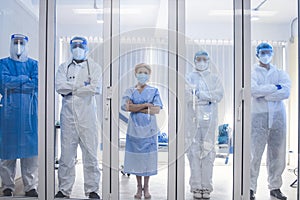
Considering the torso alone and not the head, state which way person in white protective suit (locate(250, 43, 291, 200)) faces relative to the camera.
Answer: toward the camera

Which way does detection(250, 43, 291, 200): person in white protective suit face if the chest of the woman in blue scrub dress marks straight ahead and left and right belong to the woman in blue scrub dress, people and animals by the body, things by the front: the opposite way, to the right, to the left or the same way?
the same way

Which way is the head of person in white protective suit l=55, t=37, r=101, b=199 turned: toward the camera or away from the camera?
toward the camera

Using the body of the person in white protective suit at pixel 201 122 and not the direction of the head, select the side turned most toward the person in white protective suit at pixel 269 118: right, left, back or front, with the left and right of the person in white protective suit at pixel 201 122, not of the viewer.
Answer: left

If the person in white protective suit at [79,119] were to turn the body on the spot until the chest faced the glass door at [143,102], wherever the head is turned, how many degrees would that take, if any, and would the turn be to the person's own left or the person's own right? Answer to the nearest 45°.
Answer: approximately 90° to the person's own left

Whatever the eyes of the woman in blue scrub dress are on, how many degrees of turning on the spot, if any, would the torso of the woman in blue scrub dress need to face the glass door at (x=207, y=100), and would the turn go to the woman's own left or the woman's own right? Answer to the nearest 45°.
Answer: approximately 90° to the woman's own left

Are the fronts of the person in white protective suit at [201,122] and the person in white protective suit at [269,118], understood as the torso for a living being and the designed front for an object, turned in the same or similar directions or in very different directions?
same or similar directions

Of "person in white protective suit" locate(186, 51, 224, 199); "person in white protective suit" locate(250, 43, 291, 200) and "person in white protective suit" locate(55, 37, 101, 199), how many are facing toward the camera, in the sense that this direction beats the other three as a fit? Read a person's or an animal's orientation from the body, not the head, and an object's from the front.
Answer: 3

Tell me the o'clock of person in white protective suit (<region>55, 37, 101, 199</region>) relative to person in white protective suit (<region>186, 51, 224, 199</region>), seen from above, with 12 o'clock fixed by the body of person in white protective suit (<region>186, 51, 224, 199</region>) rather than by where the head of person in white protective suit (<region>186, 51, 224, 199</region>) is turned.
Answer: person in white protective suit (<region>55, 37, 101, 199</region>) is roughly at 3 o'clock from person in white protective suit (<region>186, 51, 224, 199</region>).

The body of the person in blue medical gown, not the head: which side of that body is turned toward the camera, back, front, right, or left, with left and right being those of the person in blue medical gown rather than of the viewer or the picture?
front

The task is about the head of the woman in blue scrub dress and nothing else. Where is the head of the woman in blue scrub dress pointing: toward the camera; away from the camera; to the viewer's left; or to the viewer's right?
toward the camera

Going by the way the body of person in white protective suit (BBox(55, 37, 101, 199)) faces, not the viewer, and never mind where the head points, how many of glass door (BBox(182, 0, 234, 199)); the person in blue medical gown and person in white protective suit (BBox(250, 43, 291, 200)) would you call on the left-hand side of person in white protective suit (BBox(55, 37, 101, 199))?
2

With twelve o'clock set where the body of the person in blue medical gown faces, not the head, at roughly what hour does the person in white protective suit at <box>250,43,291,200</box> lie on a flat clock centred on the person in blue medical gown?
The person in white protective suit is roughly at 10 o'clock from the person in blue medical gown.

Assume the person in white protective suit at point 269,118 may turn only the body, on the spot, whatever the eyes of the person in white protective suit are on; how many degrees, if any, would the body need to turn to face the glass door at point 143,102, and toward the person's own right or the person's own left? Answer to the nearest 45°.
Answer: approximately 90° to the person's own right

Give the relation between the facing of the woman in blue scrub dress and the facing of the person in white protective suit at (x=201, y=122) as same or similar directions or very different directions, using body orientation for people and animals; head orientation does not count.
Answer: same or similar directions

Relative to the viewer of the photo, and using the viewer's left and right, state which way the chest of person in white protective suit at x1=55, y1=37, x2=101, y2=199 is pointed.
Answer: facing the viewer

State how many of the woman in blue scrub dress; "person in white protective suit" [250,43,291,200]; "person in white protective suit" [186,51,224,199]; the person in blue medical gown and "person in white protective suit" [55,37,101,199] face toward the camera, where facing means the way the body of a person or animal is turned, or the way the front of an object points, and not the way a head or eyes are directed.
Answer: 5
